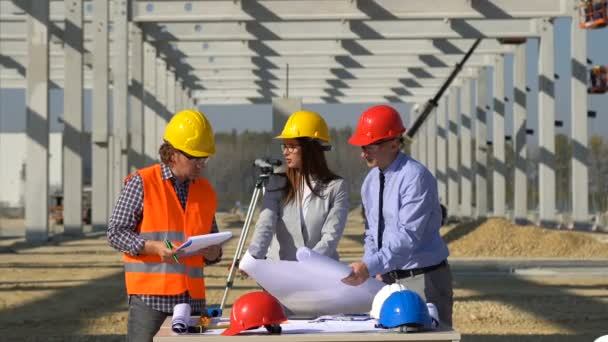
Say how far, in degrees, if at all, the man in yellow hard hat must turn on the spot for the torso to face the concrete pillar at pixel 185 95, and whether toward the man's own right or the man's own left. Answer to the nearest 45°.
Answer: approximately 135° to the man's own left

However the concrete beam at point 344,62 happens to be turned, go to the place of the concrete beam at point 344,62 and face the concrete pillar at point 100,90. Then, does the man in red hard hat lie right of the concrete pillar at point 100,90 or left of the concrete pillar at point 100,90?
left

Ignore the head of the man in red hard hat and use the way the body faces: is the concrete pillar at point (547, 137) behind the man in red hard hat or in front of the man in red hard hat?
behind

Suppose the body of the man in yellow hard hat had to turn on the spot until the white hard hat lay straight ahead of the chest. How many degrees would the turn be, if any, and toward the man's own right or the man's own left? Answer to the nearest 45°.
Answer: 0° — they already face it

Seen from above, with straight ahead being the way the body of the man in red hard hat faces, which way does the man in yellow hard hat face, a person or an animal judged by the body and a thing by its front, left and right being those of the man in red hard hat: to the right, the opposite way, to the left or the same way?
to the left

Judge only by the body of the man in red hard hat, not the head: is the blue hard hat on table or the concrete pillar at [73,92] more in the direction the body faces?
the blue hard hat on table

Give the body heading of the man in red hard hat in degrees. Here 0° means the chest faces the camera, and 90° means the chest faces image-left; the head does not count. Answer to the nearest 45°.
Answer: approximately 45°

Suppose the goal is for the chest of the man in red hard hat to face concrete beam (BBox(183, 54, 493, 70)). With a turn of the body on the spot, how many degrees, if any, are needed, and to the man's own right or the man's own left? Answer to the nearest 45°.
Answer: approximately 135° to the man's own right

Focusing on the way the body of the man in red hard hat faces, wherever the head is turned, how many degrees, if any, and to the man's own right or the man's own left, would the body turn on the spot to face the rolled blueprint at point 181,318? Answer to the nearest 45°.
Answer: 0° — they already face it

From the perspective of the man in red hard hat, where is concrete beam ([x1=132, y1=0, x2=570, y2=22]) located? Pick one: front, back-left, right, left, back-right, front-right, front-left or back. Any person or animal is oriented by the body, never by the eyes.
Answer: back-right

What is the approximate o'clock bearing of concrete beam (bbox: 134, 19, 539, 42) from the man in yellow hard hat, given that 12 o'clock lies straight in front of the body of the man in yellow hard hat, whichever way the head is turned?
The concrete beam is roughly at 8 o'clock from the man in yellow hard hat.

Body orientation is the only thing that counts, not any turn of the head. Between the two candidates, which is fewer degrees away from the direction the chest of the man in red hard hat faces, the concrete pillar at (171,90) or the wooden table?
the wooden table

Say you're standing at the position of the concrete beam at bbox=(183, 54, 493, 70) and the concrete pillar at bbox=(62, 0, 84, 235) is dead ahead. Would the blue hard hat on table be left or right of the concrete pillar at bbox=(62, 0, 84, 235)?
left
